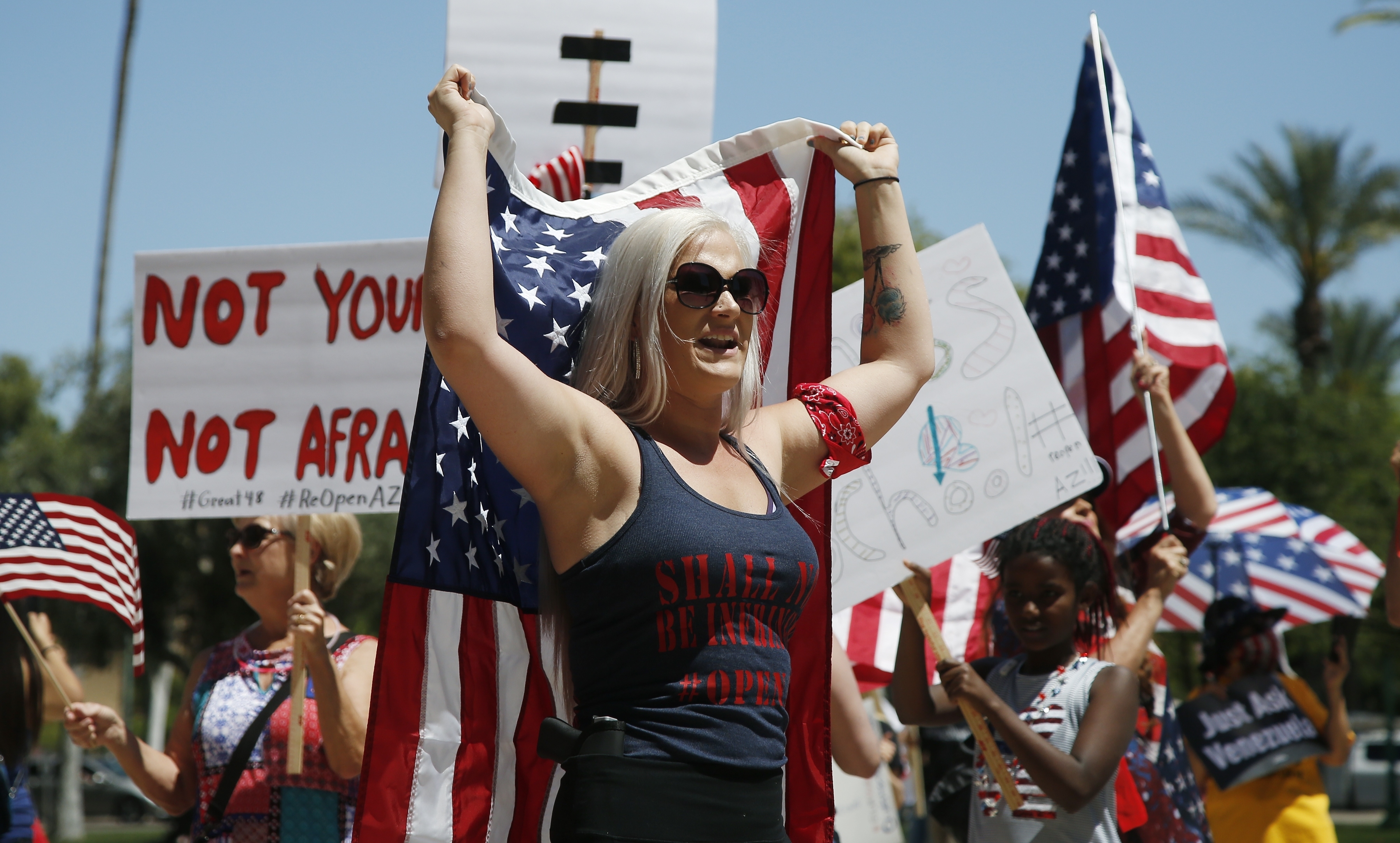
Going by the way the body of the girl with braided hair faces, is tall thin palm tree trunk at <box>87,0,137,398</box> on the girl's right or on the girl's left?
on the girl's right

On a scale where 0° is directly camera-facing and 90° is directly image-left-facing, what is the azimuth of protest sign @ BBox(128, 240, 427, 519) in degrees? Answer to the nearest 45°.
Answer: approximately 0°

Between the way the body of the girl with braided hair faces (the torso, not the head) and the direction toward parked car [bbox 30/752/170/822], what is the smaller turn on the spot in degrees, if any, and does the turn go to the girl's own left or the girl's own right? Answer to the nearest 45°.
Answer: approximately 90° to the girl's own right

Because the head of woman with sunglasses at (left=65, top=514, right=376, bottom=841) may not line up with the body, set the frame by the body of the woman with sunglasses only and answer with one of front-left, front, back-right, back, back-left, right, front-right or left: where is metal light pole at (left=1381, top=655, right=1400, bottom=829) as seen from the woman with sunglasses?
back

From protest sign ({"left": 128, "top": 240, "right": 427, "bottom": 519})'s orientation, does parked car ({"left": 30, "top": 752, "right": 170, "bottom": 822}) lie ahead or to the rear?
to the rear

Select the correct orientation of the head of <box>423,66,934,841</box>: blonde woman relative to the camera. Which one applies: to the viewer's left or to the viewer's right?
to the viewer's right

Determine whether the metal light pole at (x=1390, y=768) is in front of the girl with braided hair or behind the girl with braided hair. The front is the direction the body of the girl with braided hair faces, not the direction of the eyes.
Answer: behind

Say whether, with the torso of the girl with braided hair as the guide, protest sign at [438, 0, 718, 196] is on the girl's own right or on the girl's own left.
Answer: on the girl's own right

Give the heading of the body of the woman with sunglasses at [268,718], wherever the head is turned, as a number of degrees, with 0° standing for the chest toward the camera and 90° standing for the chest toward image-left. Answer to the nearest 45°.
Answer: approximately 45°

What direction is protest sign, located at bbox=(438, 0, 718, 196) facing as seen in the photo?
away from the camera

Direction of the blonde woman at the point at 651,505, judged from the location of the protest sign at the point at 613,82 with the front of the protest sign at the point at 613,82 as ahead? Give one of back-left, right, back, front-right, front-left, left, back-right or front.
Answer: back
